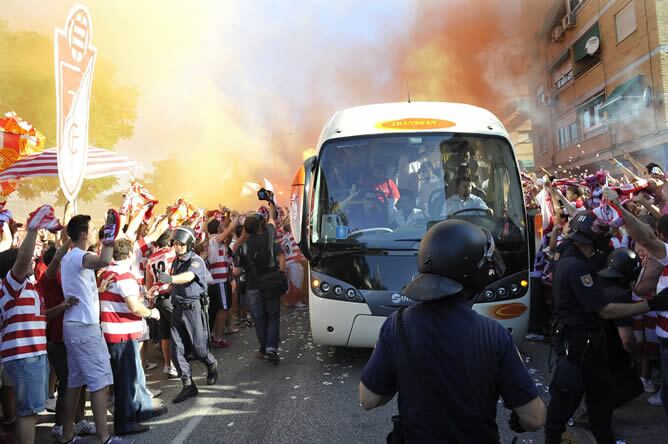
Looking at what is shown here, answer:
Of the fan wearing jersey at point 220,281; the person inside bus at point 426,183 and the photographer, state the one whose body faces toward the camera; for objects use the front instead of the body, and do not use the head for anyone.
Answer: the person inside bus

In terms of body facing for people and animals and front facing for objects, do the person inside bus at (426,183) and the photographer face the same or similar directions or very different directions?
very different directions

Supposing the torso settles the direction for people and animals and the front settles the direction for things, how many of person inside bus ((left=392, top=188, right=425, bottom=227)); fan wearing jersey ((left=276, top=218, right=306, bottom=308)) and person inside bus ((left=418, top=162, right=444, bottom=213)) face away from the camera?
0

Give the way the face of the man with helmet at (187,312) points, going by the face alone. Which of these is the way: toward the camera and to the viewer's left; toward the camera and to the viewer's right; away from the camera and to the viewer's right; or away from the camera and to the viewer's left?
toward the camera and to the viewer's left

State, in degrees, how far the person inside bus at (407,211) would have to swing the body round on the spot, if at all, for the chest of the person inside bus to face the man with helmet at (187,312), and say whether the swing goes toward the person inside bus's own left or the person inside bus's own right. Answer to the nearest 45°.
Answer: approximately 90° to the person inside bus's own right

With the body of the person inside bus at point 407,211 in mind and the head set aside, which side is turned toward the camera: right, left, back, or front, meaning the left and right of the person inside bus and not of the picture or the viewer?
front

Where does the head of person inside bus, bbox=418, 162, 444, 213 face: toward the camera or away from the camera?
toward the camera

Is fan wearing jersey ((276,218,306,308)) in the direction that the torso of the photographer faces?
yes

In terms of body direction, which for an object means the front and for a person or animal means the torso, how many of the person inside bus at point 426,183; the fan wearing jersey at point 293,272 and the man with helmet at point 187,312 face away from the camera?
0

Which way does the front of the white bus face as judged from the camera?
facing the viewer

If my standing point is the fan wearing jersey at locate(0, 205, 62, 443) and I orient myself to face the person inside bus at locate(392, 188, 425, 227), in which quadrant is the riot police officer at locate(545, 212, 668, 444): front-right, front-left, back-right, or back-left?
front-right

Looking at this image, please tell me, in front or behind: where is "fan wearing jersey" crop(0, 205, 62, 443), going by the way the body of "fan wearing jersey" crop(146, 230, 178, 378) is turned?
behind

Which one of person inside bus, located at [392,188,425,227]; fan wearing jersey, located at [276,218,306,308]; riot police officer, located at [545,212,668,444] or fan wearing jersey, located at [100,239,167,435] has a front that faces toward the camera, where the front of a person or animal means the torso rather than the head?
the person inside bus

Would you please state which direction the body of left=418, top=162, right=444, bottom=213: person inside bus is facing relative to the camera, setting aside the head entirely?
toward the camera

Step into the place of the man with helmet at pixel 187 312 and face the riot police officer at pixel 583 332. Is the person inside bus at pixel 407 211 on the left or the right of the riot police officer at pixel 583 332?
left

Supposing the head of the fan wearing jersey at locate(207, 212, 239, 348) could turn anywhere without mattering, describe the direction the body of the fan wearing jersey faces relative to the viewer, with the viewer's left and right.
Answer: facing to the right of the viewer

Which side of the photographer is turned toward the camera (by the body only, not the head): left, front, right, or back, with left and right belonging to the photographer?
back
